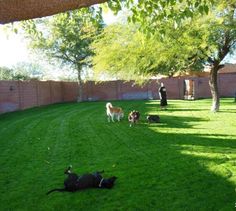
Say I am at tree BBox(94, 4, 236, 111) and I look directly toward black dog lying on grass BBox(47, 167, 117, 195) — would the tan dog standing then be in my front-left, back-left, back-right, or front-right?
front-right

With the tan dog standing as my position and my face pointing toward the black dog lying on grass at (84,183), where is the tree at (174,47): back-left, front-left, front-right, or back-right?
back-left
